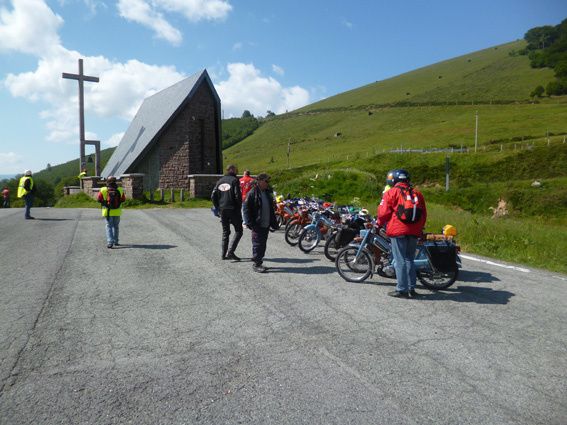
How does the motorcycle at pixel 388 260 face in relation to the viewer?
to the viewer's left

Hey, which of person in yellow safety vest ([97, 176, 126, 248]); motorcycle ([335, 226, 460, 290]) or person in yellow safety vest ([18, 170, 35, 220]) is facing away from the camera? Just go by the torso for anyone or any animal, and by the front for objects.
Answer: person in yellow safety vest ([97, 176, 126, 248])

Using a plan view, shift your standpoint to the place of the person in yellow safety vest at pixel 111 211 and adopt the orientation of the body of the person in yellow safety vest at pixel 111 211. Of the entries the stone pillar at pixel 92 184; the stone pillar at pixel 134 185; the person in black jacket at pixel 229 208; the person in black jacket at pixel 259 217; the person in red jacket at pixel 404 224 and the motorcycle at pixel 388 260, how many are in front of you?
2

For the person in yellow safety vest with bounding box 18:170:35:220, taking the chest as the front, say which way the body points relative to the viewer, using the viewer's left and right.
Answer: facing to the right of the viewer

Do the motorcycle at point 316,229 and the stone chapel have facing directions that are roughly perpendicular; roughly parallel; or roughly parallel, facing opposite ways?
roughly perpendicular

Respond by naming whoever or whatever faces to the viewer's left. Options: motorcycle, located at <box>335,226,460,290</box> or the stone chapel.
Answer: the motorcycle

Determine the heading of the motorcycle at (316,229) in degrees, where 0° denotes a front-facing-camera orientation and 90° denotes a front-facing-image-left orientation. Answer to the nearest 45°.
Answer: approximately 45°

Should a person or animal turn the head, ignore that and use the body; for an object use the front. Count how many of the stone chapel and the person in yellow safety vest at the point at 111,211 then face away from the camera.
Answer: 1

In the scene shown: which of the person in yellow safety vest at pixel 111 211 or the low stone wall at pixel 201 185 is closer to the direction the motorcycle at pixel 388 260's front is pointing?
the person in yellow safety vest

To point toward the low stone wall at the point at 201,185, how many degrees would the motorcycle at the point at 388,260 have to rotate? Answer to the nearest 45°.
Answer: approximately 45° to its right

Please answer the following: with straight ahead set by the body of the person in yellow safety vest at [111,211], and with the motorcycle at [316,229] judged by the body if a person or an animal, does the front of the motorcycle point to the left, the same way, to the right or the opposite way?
to the left

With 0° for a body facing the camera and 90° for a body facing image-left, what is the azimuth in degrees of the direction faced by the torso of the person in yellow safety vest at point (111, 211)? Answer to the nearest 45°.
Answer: approximately 180°

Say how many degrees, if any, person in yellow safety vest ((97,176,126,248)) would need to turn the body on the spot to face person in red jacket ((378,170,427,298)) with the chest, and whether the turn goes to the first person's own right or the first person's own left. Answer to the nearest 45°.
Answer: approximately 135° to the first person's own right

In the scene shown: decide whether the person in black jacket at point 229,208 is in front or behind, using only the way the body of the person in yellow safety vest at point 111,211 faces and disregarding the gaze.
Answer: behind
